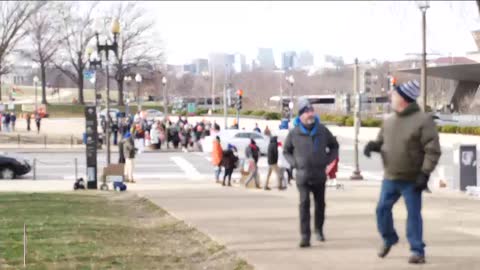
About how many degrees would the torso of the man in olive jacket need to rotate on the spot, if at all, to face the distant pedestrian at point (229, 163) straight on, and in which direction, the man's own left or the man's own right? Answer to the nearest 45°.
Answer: approximately 135° to the man's own right

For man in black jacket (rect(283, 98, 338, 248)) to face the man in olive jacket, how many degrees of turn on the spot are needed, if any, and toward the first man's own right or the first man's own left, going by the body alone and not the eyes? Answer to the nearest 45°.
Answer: approximately 45° to the first man's own left

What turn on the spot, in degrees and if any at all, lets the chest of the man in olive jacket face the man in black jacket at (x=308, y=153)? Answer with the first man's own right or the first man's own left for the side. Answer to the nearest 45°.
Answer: approximately 90° to the first man's own right

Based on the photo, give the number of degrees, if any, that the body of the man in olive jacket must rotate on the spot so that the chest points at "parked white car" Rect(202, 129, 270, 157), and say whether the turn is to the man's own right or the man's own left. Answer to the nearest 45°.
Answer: approximately 135° to the man's own right

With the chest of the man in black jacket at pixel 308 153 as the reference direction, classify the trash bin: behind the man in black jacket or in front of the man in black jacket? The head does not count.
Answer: behind

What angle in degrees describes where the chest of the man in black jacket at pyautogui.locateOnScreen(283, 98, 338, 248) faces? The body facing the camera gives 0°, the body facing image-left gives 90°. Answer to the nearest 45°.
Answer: approximately 0°
